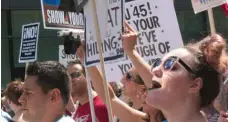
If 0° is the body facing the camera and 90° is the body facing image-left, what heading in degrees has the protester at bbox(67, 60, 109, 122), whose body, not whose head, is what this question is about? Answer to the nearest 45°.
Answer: approximately 45°

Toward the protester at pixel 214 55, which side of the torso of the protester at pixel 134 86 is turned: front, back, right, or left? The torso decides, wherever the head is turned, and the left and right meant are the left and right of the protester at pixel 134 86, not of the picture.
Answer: left
